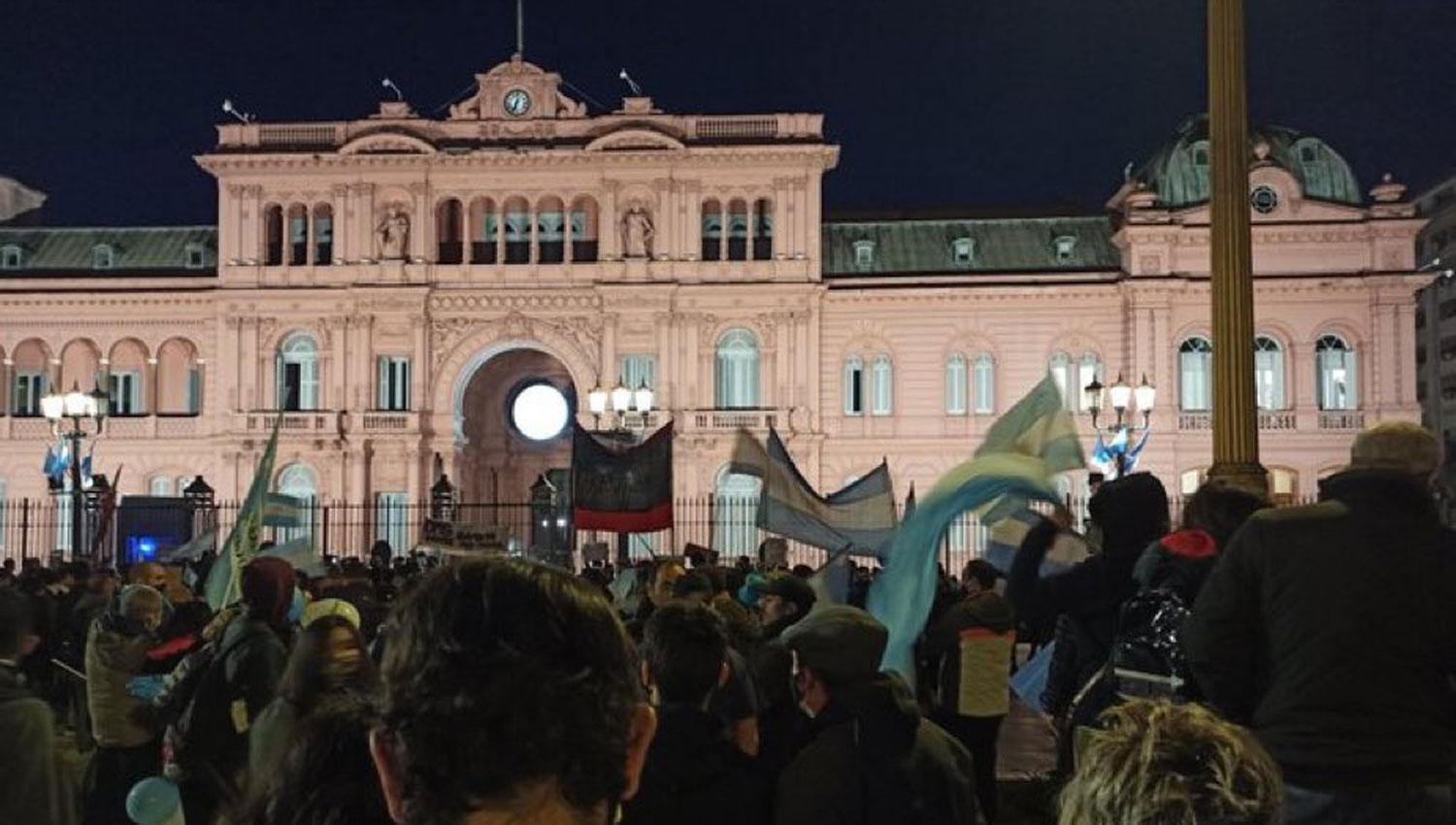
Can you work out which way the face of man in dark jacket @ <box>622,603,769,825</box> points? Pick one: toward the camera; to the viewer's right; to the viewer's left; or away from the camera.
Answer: away from the camera

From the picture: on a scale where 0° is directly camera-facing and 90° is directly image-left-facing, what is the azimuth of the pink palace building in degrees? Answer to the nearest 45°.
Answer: approximately 0°

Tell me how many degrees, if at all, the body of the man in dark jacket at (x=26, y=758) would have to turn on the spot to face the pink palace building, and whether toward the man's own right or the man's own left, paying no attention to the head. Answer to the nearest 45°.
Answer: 0° — they already face it

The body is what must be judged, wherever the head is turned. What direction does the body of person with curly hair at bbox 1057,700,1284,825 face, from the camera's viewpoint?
away from the camera

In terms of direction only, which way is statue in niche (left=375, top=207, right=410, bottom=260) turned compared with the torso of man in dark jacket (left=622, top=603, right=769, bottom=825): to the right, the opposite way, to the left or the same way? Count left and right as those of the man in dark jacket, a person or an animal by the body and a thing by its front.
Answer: the opposite way

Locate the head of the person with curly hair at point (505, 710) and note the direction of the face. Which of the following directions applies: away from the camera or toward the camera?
away from the camera

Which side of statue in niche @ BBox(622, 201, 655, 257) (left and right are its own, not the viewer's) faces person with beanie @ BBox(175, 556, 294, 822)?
front

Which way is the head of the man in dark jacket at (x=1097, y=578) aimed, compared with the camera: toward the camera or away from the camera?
away from the camera

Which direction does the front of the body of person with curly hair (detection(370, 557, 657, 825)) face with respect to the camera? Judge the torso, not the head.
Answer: away from the camera

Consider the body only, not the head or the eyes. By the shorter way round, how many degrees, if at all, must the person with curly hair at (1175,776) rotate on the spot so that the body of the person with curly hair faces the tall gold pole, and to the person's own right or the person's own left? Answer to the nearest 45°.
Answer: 0° — they already face it

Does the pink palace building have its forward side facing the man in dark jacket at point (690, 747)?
yes
